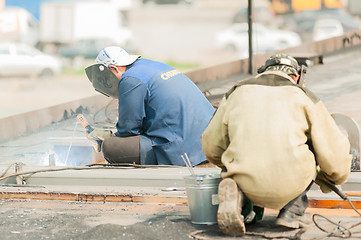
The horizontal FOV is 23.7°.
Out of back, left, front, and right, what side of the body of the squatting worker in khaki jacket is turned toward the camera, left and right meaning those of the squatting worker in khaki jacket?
back

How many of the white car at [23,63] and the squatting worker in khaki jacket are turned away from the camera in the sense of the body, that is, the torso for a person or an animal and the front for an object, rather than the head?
1

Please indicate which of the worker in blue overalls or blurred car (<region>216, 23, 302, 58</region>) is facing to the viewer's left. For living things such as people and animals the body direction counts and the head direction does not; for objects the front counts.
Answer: the worker in blue overalls

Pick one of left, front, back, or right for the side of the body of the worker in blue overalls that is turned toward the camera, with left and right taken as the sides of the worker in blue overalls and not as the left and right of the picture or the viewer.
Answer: left

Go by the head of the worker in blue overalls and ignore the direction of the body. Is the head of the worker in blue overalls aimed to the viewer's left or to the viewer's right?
to the viewer's left
